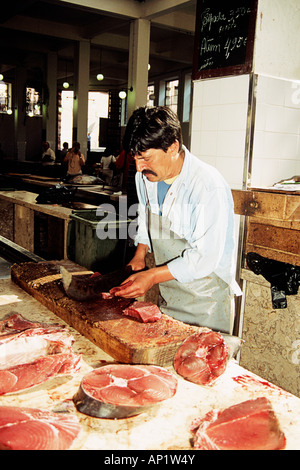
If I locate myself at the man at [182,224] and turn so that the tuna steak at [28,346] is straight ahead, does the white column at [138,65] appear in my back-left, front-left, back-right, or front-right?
back-right

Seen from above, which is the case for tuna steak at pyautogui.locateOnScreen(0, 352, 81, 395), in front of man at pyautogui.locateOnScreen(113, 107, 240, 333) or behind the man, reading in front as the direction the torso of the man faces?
in front

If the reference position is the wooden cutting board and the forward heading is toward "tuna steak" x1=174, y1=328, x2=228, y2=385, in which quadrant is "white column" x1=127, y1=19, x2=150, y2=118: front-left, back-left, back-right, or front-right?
back-left

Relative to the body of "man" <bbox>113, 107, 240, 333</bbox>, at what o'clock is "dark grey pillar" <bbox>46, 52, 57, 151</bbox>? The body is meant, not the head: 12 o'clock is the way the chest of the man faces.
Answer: The dark grey pillar is roughly at 4 o'clock from the man.

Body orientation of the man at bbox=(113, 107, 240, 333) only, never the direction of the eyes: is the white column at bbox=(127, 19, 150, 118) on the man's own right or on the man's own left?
on the man's own right

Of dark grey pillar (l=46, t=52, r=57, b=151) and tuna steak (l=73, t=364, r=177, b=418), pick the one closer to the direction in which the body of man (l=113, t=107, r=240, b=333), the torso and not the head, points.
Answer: the tuna steak

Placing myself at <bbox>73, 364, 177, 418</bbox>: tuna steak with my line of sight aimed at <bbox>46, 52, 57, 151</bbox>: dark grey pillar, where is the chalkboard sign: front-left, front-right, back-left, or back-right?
front-right

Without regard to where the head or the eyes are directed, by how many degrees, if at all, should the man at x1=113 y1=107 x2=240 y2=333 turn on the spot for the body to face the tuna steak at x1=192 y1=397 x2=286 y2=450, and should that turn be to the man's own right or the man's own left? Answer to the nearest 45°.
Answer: approximately 45° to the man's own left

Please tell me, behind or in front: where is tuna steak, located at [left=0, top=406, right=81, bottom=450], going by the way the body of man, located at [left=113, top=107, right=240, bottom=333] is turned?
in front

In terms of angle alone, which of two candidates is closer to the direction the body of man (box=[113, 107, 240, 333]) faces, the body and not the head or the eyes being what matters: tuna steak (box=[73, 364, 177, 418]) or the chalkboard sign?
the tuna steak

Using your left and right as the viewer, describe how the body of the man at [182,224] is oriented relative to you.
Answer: facing the viewer and to the left of the viewer
